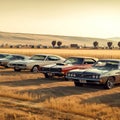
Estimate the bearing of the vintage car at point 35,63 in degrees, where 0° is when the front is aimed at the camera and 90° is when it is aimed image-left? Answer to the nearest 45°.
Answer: approximately 45°

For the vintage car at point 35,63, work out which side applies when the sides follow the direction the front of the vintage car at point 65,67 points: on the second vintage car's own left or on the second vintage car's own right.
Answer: on the second vintage car's own right

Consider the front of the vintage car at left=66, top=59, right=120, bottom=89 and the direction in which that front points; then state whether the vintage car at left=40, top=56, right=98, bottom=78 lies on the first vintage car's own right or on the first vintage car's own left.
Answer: on the first vintage car's own right

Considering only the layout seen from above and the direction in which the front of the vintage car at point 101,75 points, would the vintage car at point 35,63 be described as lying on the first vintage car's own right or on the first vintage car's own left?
on the first vintage car's own right

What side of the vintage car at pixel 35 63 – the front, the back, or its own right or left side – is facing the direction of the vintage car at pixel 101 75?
left

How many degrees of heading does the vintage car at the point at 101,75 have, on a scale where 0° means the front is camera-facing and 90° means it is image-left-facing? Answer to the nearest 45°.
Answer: approximately 45°

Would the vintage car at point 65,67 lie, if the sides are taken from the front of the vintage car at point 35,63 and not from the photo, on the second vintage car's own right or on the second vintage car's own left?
on the second vintage car's own left
